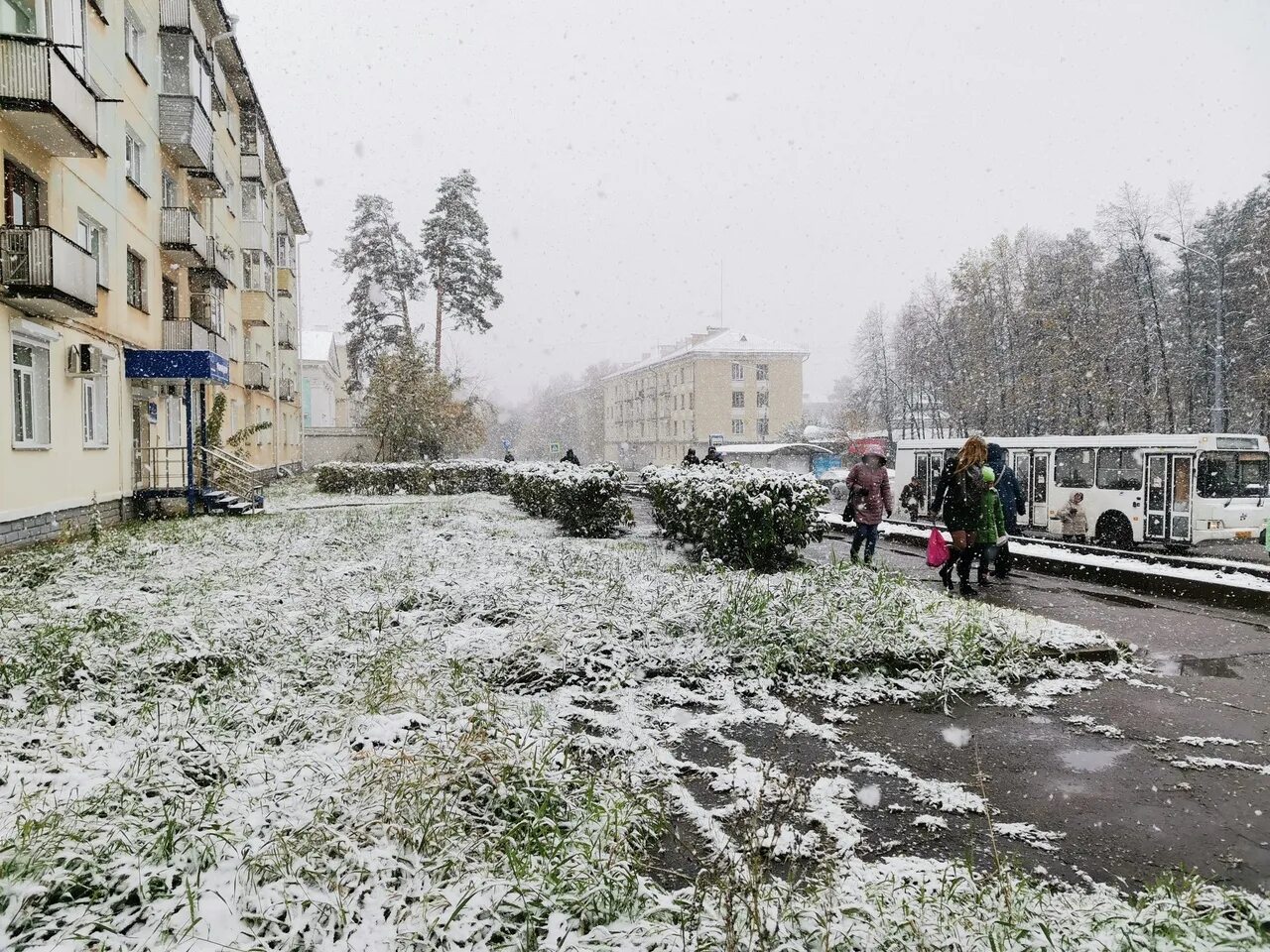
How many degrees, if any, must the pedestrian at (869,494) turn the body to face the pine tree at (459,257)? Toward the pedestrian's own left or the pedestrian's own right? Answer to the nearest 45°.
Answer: approximately 135° to the pedestrian's own right

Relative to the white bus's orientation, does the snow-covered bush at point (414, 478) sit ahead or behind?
behind

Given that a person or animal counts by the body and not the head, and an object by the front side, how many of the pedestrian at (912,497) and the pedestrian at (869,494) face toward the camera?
2

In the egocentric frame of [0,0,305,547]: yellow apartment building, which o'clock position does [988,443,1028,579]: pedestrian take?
The pedestrian is roughly at 12 o'clock from the yellow apartment building.

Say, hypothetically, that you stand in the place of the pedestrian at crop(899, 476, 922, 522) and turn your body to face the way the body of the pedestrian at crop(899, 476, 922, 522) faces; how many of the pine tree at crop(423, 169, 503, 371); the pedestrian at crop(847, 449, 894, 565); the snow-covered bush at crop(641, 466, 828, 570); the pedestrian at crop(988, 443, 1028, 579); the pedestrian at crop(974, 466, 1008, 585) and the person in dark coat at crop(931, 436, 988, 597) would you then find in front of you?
5

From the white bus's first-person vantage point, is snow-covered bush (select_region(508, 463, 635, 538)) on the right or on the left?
on its right
